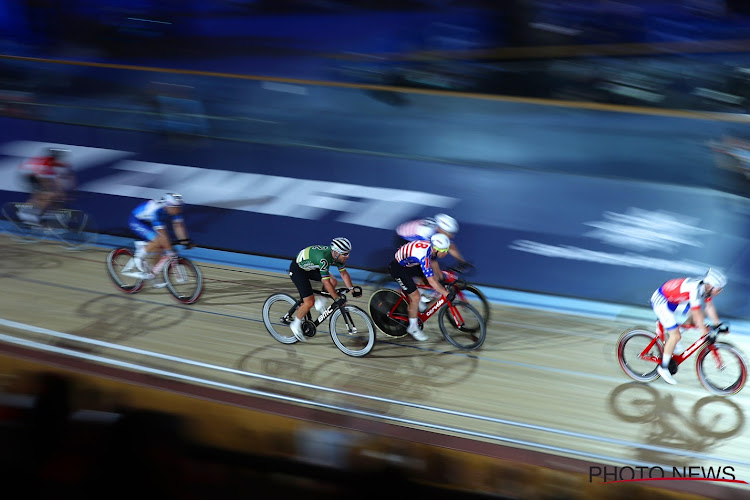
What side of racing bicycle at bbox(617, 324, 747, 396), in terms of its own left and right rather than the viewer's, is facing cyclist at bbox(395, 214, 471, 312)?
back

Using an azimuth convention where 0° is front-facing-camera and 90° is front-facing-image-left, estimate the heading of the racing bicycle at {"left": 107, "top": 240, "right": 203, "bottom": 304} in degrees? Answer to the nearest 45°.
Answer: approximately 315°

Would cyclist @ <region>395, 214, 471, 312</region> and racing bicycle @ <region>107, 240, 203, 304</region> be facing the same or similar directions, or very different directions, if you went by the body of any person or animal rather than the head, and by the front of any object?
same or similar directions

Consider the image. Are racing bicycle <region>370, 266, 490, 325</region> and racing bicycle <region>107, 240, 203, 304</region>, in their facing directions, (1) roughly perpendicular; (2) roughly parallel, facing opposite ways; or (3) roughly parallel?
roughly parallel

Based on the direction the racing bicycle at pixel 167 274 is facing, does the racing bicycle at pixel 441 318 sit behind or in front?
in front

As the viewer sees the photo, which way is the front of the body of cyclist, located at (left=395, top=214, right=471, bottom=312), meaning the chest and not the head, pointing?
to the viewer's right

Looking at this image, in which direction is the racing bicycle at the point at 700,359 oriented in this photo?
to the viewer's right

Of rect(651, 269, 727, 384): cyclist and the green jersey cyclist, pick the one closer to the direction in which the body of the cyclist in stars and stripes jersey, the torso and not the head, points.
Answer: the cyclist

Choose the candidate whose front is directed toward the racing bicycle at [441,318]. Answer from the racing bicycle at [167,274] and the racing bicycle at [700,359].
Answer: the racing bicycle at [167,274]

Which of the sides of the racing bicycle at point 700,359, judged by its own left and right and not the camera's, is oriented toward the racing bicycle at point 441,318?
back

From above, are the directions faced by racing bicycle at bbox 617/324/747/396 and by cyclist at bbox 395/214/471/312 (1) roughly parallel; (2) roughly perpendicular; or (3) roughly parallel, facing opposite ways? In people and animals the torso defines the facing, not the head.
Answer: roughly parallel

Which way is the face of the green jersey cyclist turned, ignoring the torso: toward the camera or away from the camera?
toward the camera
